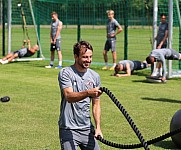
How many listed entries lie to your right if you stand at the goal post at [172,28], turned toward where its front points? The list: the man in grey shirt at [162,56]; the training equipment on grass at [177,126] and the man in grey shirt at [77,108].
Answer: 0

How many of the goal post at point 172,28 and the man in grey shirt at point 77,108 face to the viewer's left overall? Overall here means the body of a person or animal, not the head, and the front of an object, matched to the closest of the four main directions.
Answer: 1

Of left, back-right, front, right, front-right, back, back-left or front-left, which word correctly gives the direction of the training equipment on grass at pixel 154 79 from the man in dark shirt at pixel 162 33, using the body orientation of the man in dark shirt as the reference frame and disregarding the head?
front-left

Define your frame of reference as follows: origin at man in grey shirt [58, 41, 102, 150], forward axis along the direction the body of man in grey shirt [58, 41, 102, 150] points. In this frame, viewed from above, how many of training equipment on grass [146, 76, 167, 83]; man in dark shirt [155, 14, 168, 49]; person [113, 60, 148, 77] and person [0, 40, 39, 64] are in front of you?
0

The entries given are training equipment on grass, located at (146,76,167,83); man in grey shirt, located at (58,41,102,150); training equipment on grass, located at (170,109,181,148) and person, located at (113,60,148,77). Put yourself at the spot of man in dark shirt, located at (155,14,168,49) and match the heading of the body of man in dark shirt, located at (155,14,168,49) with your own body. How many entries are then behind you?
0

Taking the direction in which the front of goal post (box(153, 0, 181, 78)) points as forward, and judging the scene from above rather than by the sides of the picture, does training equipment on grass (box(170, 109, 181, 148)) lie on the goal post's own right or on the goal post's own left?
on the goal post's own left

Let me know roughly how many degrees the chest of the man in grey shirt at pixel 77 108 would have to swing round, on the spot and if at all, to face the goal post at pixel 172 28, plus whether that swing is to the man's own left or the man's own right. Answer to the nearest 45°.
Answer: approximately 135° to the man's own left

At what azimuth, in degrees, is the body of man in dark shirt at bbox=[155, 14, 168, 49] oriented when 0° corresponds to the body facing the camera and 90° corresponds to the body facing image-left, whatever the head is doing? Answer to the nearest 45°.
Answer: approximately 45°

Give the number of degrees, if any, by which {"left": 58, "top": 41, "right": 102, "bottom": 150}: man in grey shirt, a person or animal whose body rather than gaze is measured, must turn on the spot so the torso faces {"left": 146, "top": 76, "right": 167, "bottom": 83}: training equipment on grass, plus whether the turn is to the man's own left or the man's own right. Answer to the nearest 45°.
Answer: approximately 135° to the man's own left

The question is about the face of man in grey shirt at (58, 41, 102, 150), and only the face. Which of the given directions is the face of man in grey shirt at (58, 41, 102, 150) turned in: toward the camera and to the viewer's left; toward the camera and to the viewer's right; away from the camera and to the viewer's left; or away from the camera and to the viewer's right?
toward the camera and to the viewer's right

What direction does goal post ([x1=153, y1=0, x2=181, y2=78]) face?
to the viewer's left
